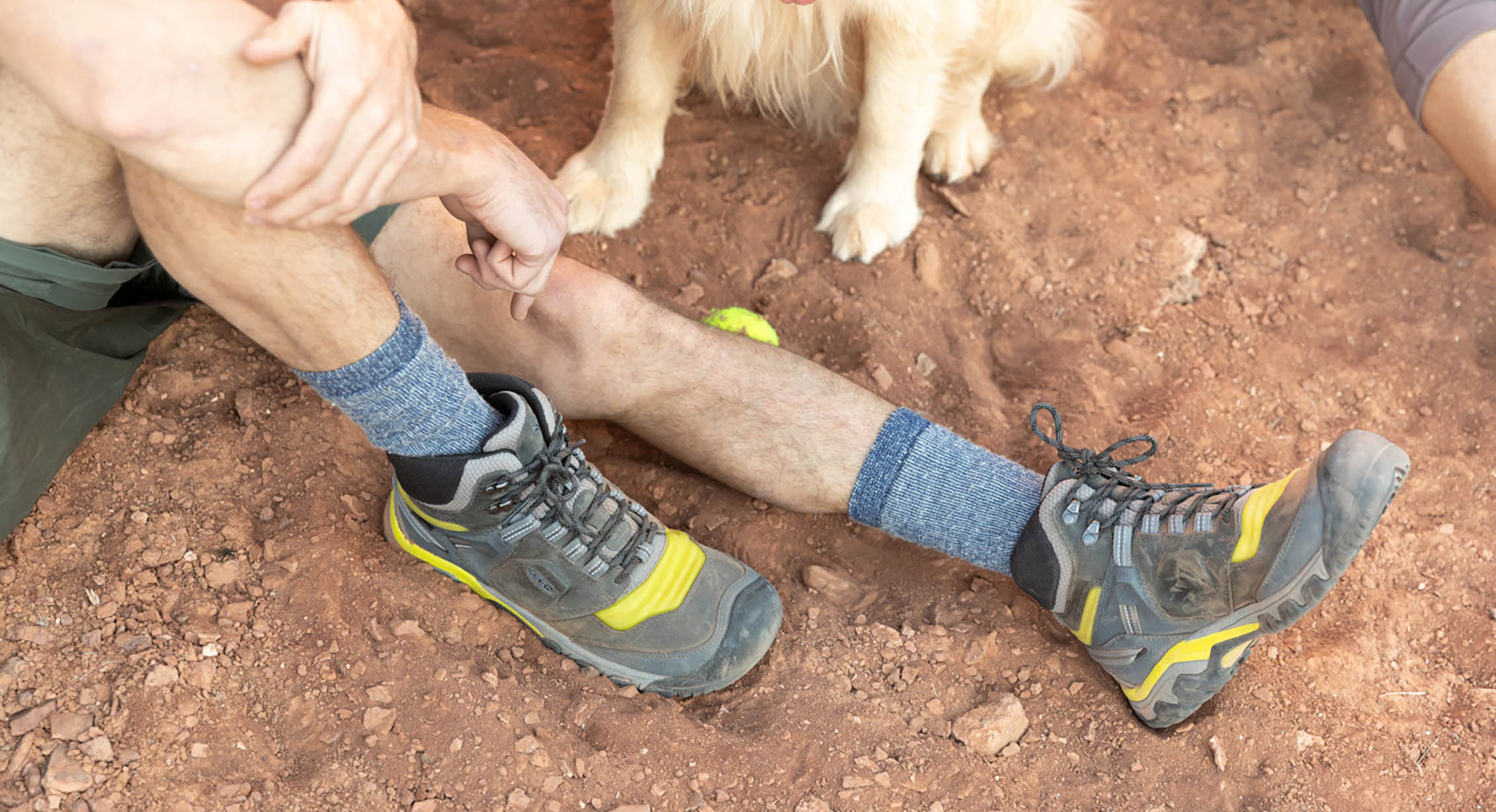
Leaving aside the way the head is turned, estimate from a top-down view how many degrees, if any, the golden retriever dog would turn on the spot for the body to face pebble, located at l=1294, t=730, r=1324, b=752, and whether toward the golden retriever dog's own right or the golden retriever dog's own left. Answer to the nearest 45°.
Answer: approximately 90° to the golden retriever dog's own left

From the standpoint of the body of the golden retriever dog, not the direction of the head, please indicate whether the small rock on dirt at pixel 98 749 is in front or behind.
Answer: in front

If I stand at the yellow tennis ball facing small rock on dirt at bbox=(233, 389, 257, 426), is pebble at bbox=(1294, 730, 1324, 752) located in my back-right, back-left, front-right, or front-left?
back-left

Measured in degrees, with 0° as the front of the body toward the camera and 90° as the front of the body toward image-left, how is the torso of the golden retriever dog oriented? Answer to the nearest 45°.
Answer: approximately 45°

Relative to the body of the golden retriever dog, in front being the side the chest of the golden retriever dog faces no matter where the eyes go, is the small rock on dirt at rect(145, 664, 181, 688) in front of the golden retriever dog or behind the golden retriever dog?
in front

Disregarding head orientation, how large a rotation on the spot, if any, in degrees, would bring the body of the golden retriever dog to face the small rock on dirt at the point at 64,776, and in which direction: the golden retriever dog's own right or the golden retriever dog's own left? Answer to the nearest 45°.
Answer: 0° — it already faces it

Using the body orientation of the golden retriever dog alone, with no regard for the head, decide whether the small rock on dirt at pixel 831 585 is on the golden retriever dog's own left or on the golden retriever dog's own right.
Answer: on the golden retriever dog's own left

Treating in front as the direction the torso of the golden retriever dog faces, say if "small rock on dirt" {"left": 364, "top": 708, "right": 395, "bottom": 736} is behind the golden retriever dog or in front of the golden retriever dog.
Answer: in front
